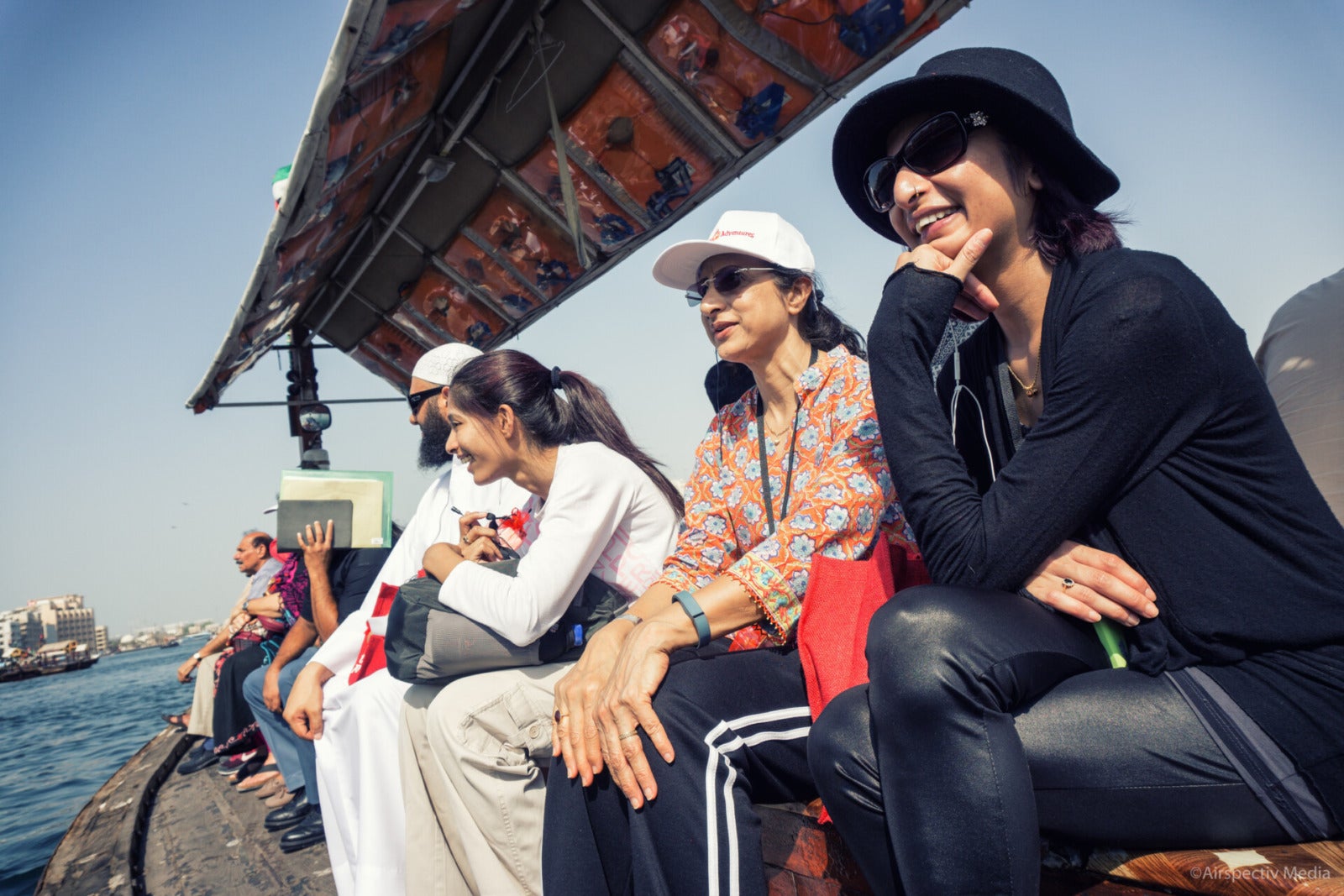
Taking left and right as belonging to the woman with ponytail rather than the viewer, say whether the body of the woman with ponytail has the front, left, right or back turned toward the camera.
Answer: left

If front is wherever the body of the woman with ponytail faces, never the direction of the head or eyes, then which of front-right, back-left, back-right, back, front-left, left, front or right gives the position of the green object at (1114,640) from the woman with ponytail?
back-left

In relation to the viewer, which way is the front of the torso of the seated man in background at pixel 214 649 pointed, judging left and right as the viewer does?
facing to the left of the viewer

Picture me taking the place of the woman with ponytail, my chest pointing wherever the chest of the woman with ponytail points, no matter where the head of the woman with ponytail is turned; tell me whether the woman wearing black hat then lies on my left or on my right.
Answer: on my left

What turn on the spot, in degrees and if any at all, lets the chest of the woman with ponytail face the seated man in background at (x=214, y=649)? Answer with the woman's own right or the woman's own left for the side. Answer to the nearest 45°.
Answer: approximately 45° to the woman's own right

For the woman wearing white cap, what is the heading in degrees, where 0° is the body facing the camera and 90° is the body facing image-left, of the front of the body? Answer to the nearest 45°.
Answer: approximately 45°

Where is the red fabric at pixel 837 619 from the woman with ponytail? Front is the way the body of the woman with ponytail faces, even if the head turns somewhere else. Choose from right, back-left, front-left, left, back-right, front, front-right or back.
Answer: back-left

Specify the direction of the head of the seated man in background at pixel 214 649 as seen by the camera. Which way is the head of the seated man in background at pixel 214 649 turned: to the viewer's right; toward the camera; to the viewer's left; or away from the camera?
to the viewer's left
